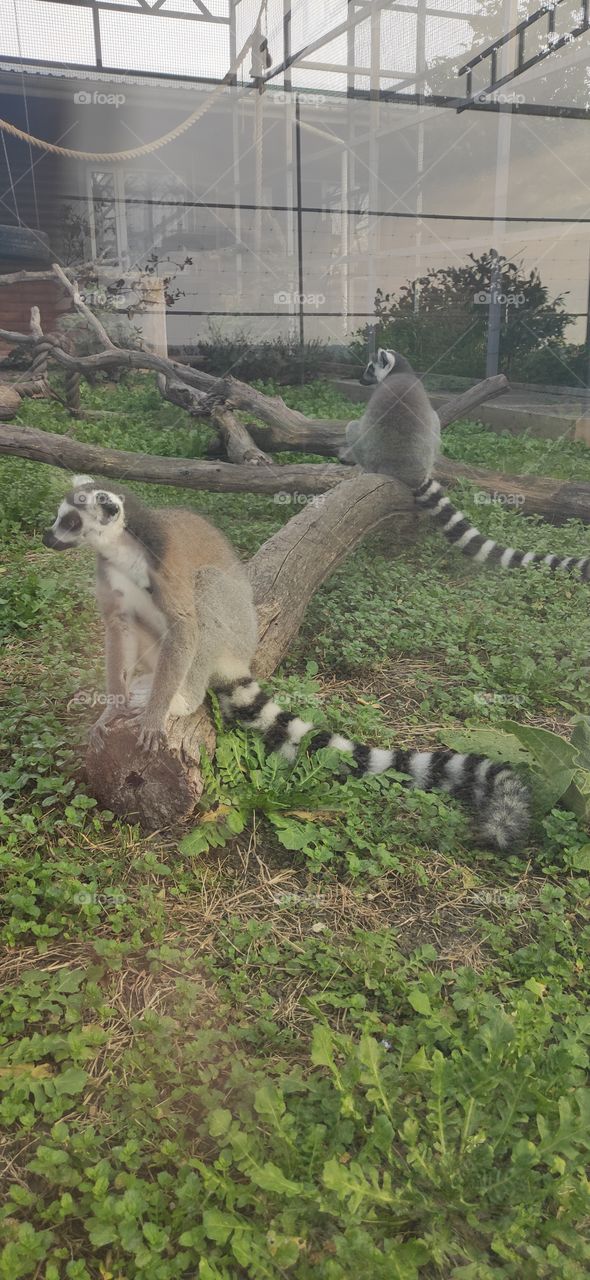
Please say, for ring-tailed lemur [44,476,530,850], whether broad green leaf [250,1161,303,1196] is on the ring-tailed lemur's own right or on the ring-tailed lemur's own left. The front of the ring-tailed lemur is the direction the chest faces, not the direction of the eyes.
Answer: on the ring-tailed lemur's own left

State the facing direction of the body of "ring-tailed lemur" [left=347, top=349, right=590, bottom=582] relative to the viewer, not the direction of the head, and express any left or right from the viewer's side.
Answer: facing away from the viewer and to the left of the viewer

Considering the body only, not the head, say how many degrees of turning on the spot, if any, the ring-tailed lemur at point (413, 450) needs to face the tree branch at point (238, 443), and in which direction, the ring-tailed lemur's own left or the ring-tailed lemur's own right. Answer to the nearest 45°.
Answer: approximately 90° to the ring-tailed lemur's own left

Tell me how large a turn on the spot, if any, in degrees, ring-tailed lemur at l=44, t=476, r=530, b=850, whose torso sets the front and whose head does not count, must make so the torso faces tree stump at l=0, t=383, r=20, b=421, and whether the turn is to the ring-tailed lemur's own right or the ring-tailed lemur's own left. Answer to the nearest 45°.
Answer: approximately 90° to the ring-tailed lemur's own right

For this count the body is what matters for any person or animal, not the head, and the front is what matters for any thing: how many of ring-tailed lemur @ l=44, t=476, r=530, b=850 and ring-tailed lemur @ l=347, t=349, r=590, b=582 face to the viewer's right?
0

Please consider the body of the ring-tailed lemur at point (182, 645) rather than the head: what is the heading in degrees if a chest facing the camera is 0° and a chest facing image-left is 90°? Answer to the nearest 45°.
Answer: approximately 45°

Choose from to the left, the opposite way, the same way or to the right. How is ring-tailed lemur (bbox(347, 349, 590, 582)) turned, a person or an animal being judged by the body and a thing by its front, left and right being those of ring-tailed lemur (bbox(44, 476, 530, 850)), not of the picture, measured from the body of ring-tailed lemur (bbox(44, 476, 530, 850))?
to the right
